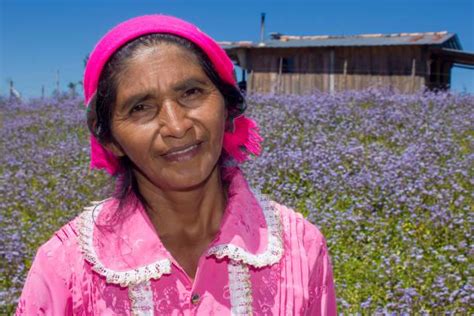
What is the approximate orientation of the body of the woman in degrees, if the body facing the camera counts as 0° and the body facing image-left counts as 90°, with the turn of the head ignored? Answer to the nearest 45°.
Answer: approximately 0°

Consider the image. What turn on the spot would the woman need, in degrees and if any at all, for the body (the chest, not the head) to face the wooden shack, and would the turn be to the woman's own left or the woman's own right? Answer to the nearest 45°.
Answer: approximately 180°
